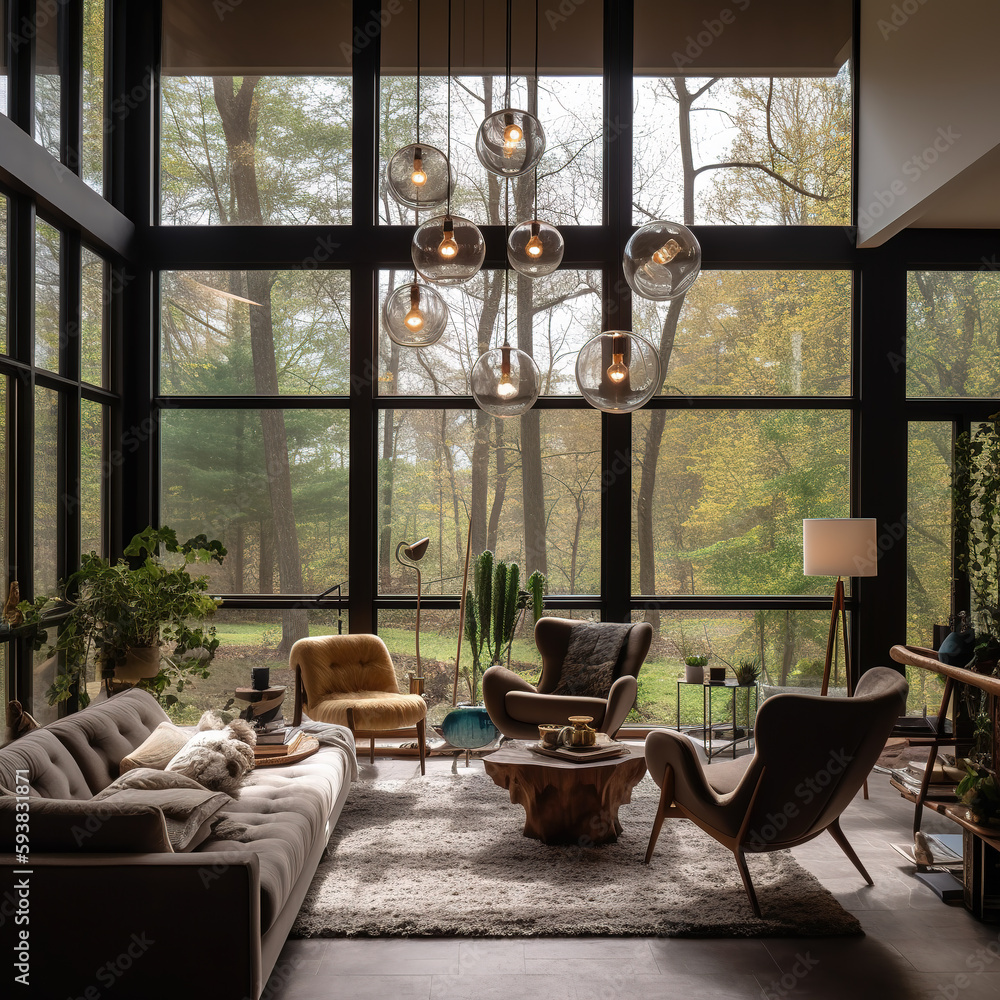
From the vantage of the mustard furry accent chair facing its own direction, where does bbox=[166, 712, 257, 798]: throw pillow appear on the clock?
The throw pillow is roughly at 2 o'clock from the mustard furry accent chair.

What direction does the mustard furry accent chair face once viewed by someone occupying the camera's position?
facing the viewer and to the right of the viewer

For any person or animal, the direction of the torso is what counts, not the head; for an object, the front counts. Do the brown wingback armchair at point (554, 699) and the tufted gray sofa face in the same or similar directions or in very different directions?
very different directions

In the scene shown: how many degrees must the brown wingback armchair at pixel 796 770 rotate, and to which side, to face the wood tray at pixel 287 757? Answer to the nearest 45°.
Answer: approximately 45° to its left

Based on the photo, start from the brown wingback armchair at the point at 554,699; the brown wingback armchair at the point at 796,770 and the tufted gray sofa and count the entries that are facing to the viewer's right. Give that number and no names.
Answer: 1

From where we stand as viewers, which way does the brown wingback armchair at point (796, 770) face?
facing away from the viewer and to the left of the viewer

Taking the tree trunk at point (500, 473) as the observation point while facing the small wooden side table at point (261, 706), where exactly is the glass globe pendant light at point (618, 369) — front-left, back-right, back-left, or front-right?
front-left

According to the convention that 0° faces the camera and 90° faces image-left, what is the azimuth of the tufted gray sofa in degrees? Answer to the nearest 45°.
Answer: approximately 270°

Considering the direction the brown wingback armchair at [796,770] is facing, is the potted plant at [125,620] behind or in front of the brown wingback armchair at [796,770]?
in front
